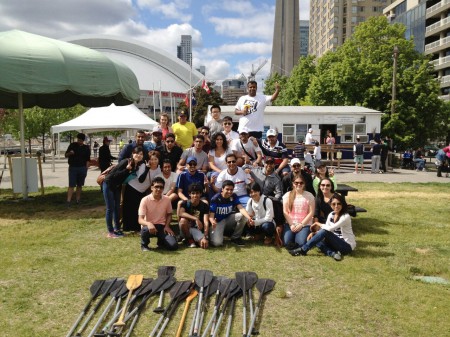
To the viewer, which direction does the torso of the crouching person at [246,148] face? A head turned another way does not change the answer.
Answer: toward the camera

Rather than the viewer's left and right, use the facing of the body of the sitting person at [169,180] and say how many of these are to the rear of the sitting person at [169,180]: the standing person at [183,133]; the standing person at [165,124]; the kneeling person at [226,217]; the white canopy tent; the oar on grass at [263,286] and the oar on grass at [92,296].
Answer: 3

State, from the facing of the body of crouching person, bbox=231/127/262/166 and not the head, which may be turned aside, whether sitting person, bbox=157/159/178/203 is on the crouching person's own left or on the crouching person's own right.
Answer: on the crouching person's own right

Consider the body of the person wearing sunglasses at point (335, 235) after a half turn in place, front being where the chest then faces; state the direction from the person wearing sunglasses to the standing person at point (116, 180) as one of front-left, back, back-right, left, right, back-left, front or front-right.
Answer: back-left

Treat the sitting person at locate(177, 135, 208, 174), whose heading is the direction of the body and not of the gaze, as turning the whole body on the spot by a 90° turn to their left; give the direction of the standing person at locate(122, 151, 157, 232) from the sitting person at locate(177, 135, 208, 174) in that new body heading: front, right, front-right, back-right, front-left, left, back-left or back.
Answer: back

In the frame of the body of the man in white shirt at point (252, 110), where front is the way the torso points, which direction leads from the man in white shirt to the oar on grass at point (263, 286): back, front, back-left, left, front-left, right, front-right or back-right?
front

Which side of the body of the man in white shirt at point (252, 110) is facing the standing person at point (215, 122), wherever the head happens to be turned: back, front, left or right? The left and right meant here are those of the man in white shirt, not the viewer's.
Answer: right

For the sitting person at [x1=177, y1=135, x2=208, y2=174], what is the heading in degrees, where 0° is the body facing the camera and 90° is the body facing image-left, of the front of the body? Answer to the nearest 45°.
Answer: approximately 0°

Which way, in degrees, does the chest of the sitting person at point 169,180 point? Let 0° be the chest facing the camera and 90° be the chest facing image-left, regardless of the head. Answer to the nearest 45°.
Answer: approximately 0°

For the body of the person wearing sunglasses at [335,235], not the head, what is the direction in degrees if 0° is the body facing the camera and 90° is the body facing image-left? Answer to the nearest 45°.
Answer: approximately 45°

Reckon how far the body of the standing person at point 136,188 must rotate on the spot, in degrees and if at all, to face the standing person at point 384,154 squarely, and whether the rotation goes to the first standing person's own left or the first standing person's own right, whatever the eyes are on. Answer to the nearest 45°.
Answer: approximately 90° to the first standing person's own left

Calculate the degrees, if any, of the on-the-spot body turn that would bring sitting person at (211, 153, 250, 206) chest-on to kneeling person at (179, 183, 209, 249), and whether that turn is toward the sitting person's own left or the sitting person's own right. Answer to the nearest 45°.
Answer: approximately 45° to the sitting person's own right

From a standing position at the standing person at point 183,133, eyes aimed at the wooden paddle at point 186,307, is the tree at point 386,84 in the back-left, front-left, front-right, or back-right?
back-left

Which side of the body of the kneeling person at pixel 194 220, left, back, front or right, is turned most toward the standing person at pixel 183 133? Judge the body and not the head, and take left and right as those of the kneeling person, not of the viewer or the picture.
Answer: back

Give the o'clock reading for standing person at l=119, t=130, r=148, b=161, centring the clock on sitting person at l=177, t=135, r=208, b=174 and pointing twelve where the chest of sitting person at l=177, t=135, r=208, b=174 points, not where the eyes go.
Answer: standing person at l=119, t=130, r=148, b=161 is roughly at 3 o'clock from sitting person at l=177, t=135, r=208, b=174.

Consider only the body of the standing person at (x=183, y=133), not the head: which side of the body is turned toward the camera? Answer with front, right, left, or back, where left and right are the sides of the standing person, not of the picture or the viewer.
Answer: front
